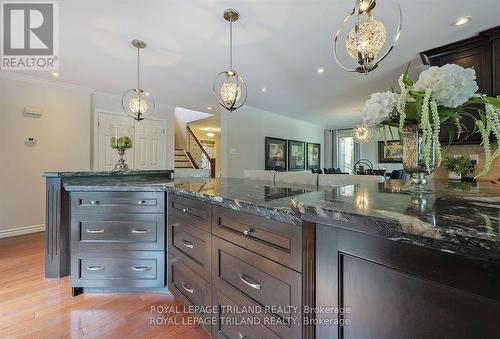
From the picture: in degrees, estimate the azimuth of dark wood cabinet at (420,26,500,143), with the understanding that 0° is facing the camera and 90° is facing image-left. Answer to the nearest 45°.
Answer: approximately 45°

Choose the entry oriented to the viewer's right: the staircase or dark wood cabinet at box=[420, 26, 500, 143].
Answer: the staircase

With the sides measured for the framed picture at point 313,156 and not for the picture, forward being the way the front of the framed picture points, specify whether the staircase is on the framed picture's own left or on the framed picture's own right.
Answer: on the framed picture's own right

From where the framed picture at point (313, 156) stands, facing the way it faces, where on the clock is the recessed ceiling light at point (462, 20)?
The recessed ceiling light is roughly at 1 o'clock from the framed picture.

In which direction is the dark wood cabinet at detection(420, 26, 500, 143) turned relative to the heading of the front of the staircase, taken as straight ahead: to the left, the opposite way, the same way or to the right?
the opposite way

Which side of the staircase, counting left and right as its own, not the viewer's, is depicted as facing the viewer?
right
